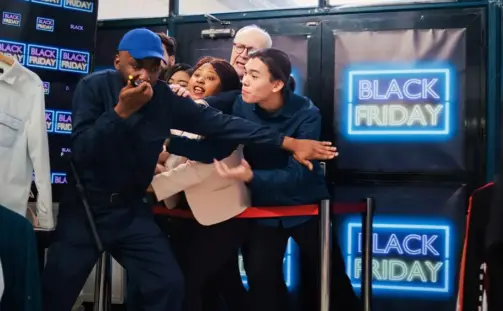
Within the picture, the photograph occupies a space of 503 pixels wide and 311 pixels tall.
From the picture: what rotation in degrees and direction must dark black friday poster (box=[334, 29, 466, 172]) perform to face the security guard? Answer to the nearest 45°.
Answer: approximately 45° to its right

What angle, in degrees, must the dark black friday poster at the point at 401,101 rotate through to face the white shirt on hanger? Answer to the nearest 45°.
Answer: approximately 45° to its right

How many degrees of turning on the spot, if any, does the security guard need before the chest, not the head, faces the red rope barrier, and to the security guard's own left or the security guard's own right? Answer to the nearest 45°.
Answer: approximately 45° to the security guard's own left
